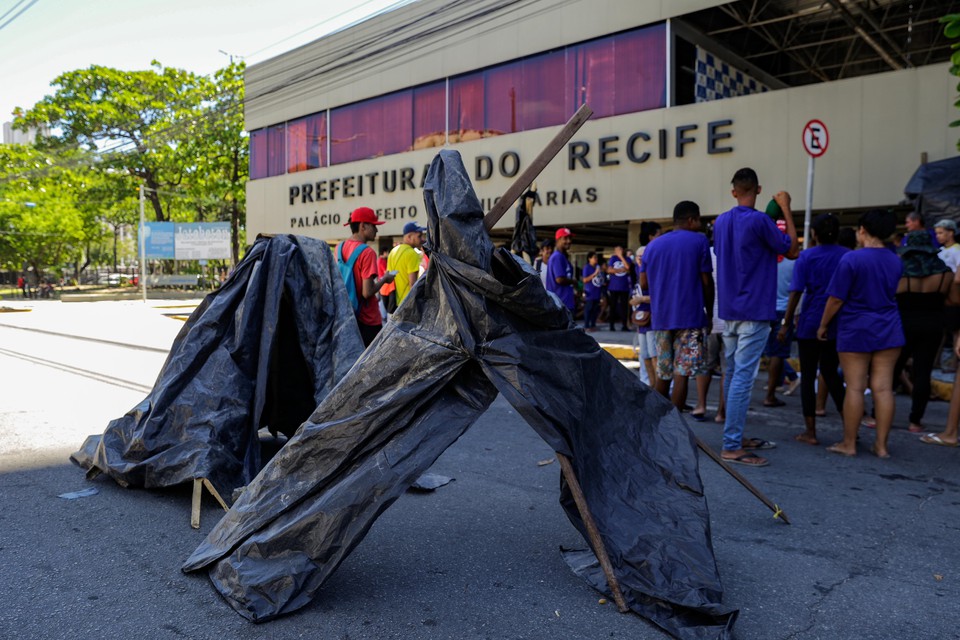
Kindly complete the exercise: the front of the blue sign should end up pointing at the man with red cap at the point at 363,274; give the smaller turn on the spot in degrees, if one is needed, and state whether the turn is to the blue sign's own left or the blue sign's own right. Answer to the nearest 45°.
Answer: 0° — it already faces them

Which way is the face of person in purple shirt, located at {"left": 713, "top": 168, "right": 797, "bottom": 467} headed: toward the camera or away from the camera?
away from the camera

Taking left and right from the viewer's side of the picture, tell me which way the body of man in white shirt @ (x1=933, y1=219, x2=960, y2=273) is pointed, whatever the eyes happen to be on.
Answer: facing to the left of the viewer

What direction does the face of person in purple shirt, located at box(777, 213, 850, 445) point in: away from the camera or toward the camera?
away from the camera

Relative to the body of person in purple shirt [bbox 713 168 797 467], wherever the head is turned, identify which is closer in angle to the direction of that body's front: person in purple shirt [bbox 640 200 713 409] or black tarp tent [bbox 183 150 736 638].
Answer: the person in purple shirt

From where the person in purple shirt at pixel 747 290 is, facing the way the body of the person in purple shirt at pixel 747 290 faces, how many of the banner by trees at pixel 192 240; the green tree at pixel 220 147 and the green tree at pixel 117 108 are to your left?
3

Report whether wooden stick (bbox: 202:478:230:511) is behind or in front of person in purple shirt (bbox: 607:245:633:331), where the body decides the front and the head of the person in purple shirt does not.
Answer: in front

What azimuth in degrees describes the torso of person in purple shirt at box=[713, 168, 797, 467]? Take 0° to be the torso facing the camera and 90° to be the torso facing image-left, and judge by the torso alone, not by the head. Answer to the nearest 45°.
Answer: approximately 225°

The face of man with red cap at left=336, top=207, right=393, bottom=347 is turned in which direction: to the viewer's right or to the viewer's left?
to the viewer's right
